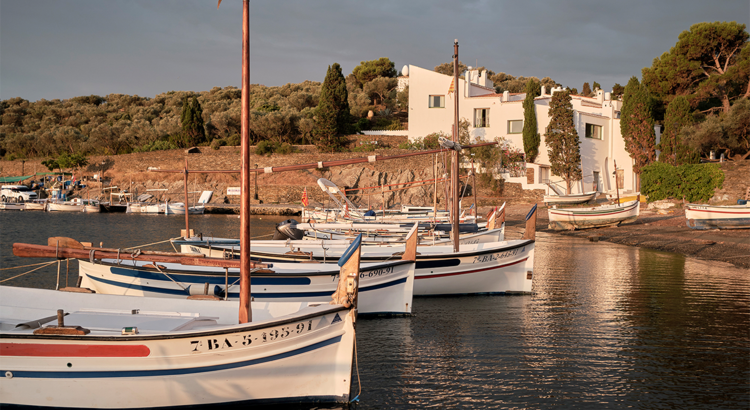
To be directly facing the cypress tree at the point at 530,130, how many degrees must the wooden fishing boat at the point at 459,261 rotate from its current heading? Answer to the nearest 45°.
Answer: approximately 90° to its left

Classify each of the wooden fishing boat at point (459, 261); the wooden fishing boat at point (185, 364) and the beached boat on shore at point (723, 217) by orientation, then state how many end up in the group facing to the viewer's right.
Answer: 2

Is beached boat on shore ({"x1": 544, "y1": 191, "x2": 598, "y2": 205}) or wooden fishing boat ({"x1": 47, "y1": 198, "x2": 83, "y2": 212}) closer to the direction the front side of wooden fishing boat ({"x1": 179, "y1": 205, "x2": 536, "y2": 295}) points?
the beached boat on shore

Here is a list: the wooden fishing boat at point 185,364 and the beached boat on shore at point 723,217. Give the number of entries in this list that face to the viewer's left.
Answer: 1

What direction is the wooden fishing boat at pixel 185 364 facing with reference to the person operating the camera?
facing to the right of the viewer

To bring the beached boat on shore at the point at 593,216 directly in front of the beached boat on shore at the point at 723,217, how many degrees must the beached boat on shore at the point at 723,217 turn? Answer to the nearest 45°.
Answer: approximately 45° to its right

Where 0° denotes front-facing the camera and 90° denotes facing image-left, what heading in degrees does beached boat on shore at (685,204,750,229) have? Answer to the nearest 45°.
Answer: approximately 90°

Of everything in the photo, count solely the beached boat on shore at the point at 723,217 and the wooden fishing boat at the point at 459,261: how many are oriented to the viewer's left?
1

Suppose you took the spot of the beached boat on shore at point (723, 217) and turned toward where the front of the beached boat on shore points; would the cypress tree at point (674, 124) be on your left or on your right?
on your right

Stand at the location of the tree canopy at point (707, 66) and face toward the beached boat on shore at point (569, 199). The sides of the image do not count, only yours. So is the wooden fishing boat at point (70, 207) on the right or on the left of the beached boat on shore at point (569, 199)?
right

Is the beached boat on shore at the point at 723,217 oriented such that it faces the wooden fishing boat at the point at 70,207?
yes

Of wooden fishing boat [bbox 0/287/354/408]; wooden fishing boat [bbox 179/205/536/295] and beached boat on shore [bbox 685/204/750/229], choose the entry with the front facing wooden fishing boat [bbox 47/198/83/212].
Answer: the beached boat on shore

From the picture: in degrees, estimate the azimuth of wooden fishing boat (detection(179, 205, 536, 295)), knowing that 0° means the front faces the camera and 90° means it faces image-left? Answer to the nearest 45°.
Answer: approximately 270°

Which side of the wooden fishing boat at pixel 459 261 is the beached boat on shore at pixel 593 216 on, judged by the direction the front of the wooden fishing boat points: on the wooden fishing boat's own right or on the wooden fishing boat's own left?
on the wooden fishing boat's own left

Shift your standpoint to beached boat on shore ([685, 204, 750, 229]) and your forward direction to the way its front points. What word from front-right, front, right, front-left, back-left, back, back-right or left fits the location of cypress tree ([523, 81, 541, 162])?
front-right
